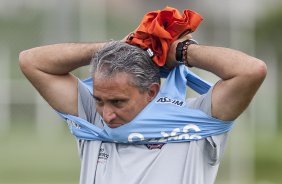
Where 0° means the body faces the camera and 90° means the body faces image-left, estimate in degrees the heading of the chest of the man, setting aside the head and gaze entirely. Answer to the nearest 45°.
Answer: approximately 0°
